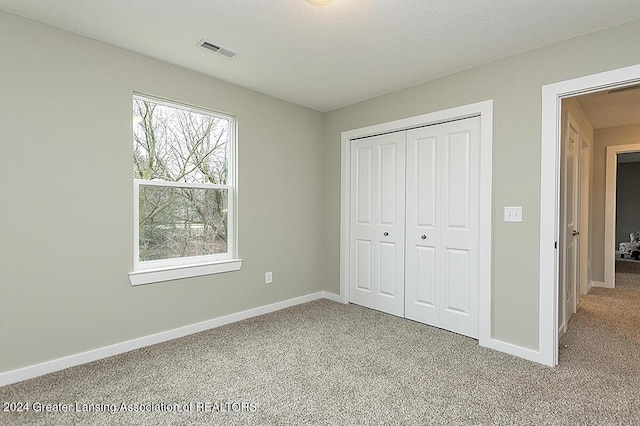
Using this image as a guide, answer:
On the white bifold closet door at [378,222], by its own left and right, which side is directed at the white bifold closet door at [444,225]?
left

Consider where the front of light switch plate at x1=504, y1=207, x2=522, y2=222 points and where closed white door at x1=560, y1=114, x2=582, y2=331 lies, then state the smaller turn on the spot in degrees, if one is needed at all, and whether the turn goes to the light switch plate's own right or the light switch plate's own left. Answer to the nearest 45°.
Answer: approximately 135° to the light switch plate's own left

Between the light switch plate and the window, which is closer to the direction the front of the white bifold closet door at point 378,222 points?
the window

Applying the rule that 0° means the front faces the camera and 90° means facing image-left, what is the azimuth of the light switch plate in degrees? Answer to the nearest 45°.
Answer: approximately 0°

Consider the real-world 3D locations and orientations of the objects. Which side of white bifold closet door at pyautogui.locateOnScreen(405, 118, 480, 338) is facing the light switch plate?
left

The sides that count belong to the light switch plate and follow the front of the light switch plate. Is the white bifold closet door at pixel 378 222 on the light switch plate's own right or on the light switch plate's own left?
on the light switch plate's own right
